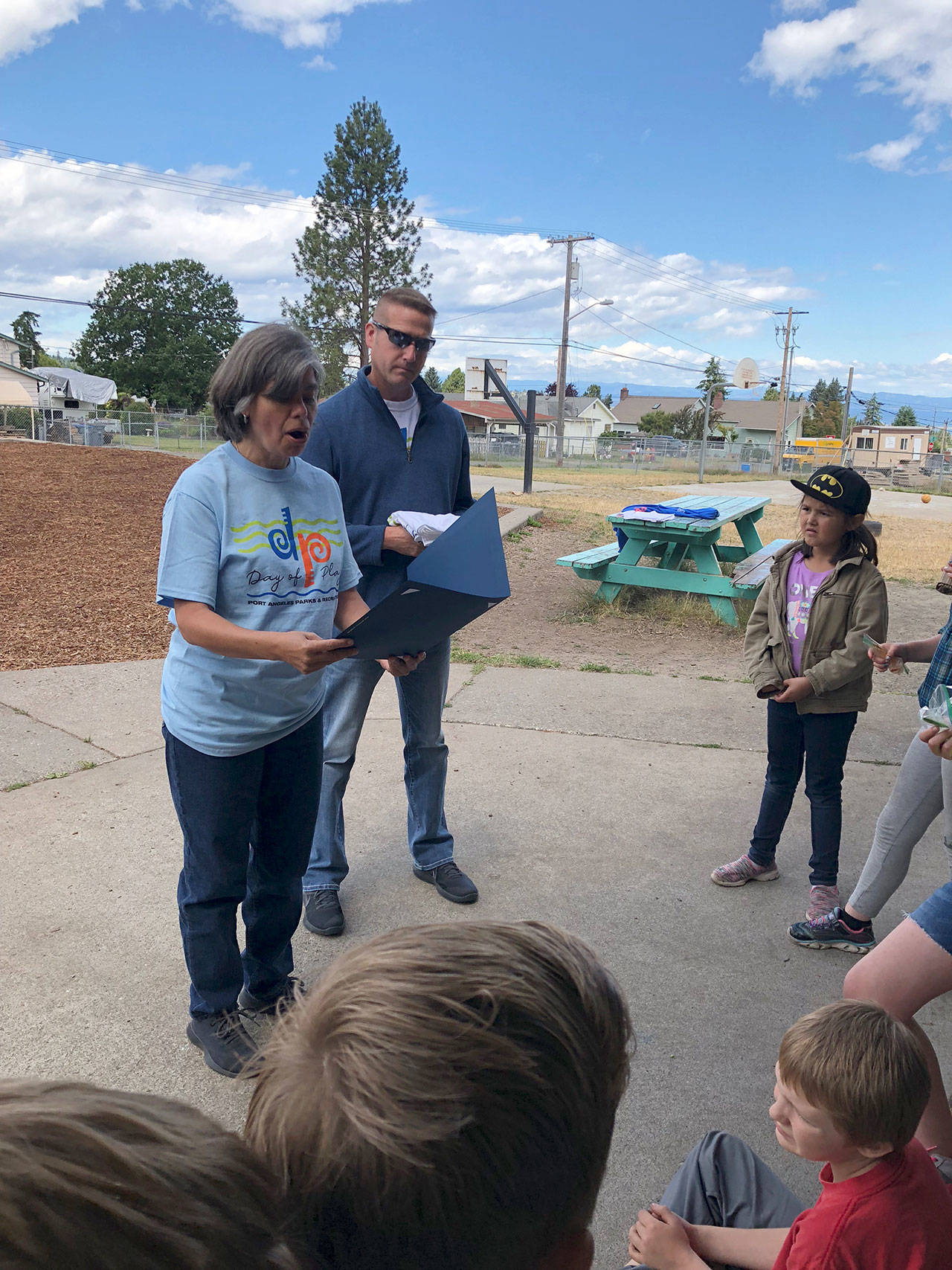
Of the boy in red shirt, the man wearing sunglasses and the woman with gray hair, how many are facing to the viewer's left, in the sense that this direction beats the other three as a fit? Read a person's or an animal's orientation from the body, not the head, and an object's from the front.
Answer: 1

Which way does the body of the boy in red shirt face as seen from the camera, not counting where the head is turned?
to the viewer's left

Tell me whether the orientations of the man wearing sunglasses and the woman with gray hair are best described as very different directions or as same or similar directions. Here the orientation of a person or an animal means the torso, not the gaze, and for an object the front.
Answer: same or similar directions

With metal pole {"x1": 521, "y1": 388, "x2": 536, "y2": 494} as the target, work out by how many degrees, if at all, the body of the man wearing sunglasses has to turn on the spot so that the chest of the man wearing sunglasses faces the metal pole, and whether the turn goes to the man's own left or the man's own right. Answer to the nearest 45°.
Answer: approximately 135° to the man's own left

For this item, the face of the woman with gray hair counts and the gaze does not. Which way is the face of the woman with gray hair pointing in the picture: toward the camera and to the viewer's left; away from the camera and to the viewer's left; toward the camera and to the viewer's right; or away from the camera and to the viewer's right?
toward the camera and to the viewer's right

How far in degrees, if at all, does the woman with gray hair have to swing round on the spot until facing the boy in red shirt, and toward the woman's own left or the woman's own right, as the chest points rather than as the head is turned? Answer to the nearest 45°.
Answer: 0° — they already face them

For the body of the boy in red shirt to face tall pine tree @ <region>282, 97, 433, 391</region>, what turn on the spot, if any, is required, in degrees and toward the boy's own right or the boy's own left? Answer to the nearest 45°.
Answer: approximately 45° to the boy's own right

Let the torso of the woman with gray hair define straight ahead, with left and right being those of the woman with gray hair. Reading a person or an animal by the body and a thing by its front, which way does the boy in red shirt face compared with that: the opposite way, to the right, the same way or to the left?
the opposite way

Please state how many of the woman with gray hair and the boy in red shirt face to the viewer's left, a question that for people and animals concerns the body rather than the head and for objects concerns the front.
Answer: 1

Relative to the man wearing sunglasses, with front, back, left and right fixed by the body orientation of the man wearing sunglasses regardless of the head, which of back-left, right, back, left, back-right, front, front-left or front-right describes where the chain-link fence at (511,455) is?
back-left

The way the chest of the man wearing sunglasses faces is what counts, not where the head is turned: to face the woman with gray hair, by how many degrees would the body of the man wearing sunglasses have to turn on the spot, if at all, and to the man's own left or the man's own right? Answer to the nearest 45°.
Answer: approximately 45° to the man's own right

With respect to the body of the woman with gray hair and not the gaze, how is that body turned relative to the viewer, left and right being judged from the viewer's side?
facing the viewer and to the right of the viewer

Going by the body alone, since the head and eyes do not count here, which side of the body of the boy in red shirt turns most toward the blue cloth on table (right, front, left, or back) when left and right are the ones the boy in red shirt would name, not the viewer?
right
